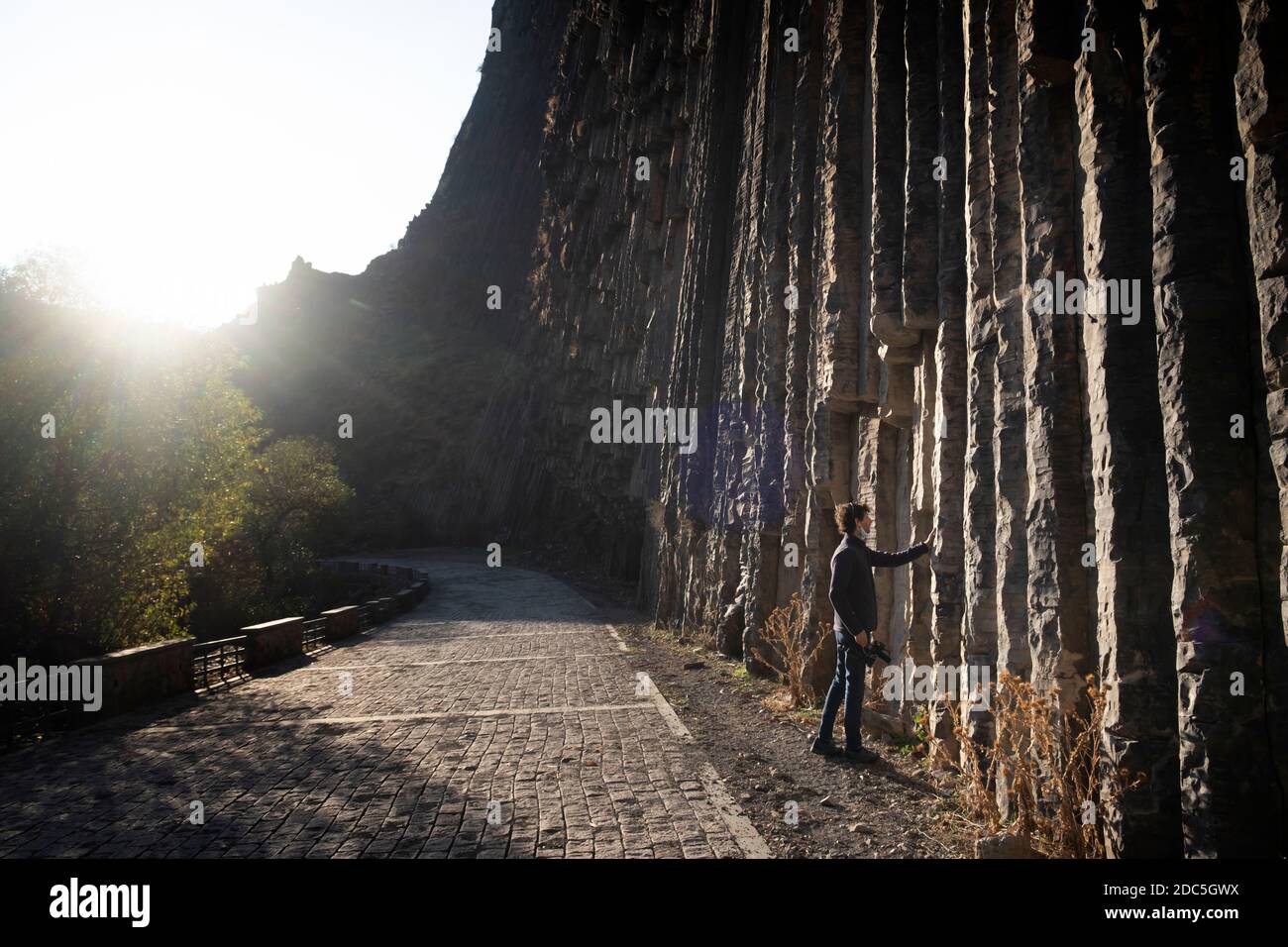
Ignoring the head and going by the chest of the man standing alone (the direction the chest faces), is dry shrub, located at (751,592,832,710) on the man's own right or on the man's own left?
on the man's own left

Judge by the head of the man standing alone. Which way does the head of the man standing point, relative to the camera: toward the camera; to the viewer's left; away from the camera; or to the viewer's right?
to the viewer's right

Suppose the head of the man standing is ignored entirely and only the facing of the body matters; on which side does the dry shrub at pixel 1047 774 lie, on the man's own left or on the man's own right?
on the man's own right

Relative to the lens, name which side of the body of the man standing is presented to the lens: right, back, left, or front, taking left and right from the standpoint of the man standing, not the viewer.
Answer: right
